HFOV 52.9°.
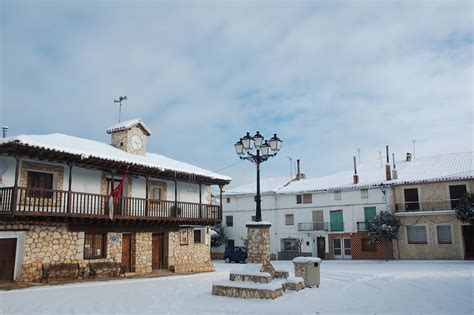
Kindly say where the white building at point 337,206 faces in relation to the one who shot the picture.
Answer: facing the viewer and to the left of the viewer

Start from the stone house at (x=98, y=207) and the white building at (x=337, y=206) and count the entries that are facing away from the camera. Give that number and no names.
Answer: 0

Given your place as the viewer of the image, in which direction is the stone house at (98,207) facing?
facing the viewer and to the right of the viewer

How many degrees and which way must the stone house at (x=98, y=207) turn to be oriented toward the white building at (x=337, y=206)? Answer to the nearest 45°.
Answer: approximately 90° to its left

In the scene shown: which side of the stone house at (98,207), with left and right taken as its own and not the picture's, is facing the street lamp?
front

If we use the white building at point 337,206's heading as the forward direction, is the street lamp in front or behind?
in front

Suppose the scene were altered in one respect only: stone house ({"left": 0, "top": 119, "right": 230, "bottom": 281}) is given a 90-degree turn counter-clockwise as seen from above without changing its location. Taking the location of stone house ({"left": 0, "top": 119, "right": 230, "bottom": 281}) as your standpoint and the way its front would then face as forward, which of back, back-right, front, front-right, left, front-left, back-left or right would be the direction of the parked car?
front
